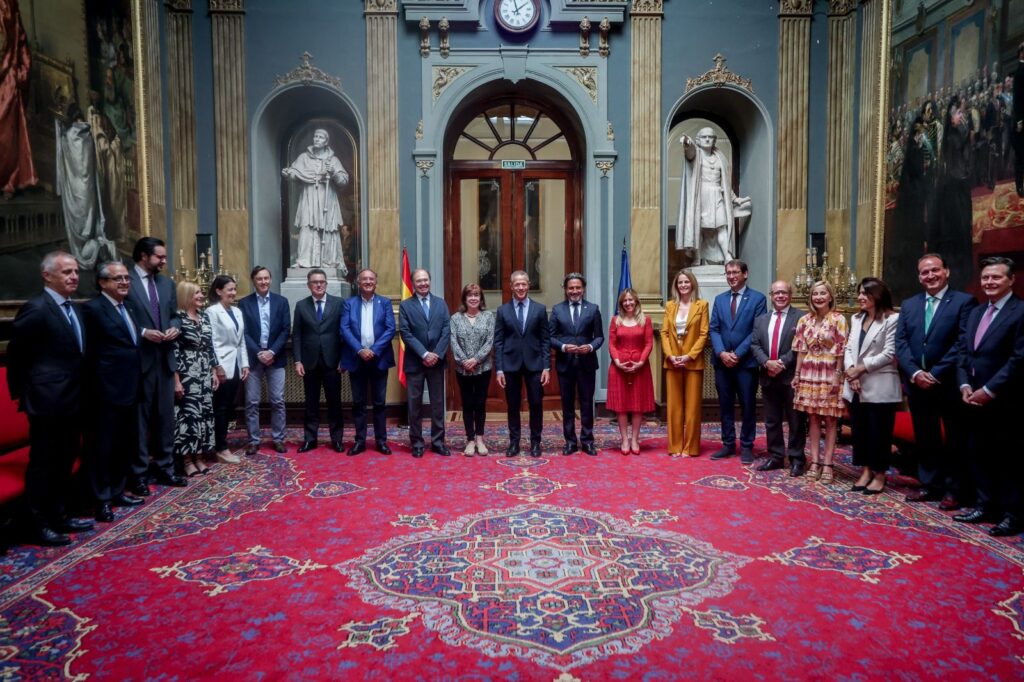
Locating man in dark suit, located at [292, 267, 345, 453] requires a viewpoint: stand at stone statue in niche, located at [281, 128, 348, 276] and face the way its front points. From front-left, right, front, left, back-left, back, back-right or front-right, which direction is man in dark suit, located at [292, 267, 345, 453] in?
front

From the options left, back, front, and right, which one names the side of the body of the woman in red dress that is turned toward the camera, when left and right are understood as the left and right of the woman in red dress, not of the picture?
front

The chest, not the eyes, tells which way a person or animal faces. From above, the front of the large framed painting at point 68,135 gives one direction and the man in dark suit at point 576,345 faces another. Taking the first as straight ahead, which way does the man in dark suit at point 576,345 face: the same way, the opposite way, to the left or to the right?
to the right

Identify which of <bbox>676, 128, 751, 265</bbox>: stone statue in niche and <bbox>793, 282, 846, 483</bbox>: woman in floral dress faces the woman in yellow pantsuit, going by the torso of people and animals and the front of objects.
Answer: the stone statue in niche

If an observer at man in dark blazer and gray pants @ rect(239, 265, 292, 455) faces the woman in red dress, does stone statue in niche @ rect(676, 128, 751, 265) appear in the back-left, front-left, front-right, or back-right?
front-left

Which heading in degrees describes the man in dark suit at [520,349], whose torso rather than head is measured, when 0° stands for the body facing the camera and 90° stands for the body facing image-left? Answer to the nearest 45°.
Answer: approximately 0°

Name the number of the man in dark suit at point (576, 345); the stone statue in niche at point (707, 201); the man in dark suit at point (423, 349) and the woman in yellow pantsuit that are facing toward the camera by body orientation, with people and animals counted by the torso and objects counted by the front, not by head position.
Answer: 4

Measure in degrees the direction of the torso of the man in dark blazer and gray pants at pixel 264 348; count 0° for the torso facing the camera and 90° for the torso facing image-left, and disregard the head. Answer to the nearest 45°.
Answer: approximately 0°

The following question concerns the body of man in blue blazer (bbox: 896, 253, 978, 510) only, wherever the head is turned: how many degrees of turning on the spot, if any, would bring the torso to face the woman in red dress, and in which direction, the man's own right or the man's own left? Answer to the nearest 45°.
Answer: approximately 45° to the man's own right

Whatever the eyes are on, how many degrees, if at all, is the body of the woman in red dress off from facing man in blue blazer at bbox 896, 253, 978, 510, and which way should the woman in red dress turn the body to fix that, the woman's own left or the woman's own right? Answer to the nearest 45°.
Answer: approximately 45° to the woman's own left

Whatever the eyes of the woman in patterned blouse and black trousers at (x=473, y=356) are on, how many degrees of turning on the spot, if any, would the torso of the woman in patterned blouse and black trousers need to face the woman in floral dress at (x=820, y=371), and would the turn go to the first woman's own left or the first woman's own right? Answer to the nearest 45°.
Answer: approximately 45° to the first woman's own left

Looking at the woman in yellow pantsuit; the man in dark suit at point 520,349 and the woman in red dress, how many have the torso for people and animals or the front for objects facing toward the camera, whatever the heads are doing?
3

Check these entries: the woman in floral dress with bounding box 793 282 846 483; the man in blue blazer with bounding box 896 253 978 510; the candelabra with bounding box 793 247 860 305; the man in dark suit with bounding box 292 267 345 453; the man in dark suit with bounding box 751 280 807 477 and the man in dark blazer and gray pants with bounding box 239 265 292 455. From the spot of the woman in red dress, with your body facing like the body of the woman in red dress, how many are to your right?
2

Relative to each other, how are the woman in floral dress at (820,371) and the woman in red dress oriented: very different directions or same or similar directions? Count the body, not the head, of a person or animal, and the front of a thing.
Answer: same or similar directions

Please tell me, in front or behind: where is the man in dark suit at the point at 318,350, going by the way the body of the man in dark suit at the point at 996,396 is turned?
in front

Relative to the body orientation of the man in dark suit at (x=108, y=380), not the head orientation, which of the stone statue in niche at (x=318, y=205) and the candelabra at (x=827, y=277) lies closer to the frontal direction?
the candelabra

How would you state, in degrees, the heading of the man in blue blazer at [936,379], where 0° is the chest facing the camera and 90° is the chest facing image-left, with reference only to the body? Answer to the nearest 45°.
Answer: approximately 45°
